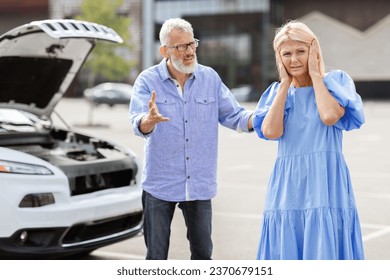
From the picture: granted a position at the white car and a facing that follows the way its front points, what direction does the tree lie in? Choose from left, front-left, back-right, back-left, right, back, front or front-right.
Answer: back-left

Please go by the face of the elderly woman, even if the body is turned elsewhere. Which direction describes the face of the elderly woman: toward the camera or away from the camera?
toward the camera

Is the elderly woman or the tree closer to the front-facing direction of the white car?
the elderly woman

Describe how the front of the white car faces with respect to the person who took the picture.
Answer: facing the viewer and to the right of the viewer

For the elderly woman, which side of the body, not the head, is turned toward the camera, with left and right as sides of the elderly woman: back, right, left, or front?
front

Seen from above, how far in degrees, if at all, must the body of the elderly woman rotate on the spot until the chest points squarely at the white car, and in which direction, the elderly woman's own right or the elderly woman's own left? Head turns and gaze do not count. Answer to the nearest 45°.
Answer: approximately 135° to the elderly woman's own right

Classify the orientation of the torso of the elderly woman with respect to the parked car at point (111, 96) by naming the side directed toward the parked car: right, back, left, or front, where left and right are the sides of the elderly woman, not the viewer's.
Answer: back

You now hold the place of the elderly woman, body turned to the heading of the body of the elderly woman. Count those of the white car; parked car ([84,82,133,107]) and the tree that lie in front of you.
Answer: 0

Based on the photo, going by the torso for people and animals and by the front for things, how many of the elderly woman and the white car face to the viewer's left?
0

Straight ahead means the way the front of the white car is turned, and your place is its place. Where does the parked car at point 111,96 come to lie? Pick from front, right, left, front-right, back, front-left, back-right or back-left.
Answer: back-left

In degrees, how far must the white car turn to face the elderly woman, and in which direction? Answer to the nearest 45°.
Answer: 0° — it already faces them
